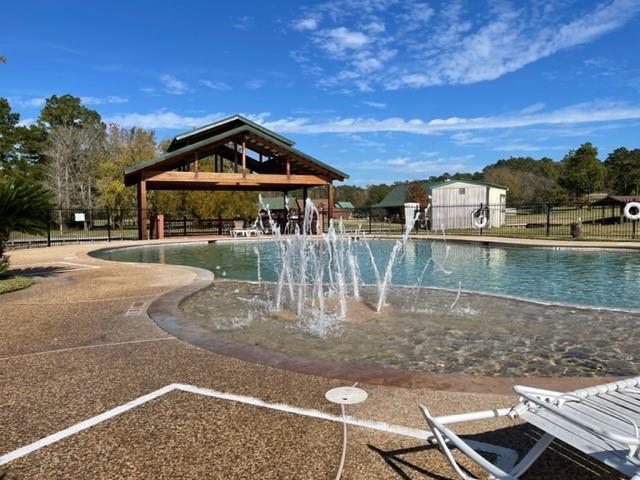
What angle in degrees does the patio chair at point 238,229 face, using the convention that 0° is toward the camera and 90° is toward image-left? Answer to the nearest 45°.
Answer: approximately 0°

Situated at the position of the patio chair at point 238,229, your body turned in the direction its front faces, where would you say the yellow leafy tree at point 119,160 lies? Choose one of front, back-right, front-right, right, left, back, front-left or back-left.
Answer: back-right

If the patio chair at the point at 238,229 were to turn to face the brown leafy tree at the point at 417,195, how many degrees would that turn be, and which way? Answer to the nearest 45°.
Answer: approximately 135° to its left

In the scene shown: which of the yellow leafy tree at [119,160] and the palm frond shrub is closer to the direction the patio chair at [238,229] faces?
the palm frond shrub

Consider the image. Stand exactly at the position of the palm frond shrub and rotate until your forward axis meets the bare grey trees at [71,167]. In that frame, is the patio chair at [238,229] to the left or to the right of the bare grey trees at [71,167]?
right

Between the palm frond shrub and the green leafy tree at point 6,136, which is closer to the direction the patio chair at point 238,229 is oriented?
the palm frond shrub

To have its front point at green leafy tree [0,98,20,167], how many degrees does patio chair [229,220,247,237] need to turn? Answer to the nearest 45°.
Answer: approximately 135° to its right

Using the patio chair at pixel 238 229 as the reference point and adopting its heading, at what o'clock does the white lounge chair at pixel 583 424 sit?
The white lounge chair is roughly at 12 o'clock from the patio chair.

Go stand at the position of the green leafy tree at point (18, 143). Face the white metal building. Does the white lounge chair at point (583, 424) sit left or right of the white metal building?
right

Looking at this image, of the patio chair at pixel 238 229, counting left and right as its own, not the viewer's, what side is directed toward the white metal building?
left

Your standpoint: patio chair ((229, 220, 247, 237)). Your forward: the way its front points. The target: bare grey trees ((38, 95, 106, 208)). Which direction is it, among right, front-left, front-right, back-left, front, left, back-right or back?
back-right
